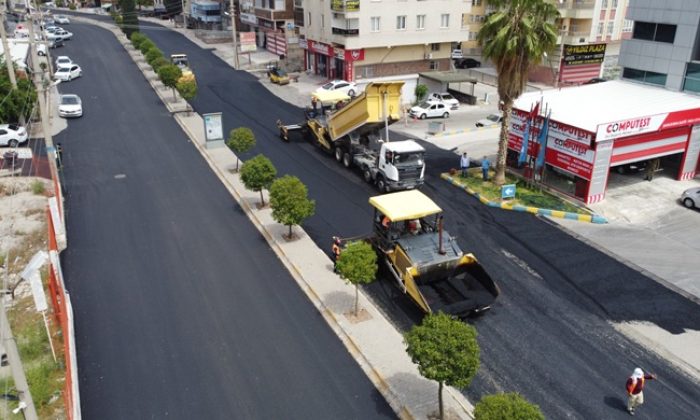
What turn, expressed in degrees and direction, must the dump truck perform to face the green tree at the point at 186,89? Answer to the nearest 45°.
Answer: approximately 180°

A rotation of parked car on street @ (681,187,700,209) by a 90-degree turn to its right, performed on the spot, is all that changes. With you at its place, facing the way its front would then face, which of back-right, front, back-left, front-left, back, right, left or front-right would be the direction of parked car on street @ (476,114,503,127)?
front-left

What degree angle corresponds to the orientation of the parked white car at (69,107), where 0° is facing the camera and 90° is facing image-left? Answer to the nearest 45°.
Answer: approximately 0°

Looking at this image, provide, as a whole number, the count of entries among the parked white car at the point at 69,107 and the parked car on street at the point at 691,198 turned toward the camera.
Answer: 1

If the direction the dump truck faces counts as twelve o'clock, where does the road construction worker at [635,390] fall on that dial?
The road construction worker is roughly at 1 o'clock from the dump truck.

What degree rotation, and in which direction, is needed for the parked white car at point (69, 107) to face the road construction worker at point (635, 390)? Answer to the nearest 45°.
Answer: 0° — it already faces them

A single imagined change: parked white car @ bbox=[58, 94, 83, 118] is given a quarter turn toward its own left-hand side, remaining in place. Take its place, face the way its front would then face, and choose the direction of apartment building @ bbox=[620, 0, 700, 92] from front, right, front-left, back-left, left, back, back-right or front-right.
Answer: front-right

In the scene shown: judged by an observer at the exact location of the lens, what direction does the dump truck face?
facing the viewer and to the right of the viewer

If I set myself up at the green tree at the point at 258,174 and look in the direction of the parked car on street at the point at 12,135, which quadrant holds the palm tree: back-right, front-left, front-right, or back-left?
back-right

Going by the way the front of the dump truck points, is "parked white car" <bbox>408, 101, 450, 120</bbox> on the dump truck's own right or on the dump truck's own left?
on the dump truck's own left

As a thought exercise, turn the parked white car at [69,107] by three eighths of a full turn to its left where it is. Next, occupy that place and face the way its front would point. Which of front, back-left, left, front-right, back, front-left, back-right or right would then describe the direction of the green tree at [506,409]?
back-right

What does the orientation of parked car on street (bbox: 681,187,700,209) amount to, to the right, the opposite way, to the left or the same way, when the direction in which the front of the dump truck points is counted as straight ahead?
the opposite way

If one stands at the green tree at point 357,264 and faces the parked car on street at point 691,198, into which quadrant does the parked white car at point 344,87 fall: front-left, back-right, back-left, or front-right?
front-left

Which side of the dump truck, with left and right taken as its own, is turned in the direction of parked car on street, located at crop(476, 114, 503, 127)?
left

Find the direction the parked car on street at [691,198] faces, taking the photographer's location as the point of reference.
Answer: facing to the left of the viewer
